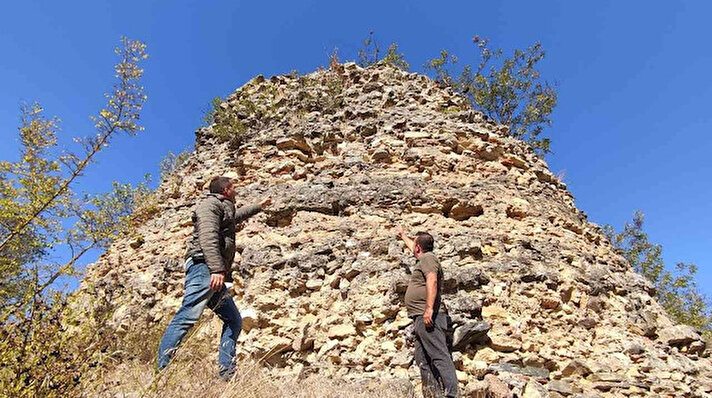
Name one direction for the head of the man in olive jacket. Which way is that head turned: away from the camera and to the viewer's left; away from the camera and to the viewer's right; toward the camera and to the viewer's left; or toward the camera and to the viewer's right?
away from the camera and to the viewer's right

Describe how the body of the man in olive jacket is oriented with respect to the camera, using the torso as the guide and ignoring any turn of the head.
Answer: to the viewer's right

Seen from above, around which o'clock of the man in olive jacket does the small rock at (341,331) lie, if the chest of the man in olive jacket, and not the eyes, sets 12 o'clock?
The small rock is roughly at 11 o'clock from the man in olive jacket.
